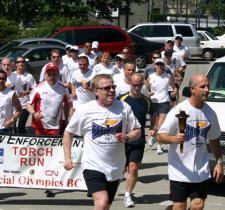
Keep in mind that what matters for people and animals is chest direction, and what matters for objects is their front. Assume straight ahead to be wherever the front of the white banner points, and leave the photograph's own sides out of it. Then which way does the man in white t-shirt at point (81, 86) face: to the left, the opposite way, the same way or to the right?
the same way

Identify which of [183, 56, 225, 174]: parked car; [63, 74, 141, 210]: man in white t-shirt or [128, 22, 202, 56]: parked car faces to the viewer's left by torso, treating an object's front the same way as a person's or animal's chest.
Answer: [128, 22, 202, 56]: parked car

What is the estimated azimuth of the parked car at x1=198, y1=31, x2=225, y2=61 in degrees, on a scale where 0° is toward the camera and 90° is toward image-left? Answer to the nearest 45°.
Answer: approximately 315°

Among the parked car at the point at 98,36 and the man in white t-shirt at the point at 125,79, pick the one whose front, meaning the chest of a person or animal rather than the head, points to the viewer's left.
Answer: the parked car

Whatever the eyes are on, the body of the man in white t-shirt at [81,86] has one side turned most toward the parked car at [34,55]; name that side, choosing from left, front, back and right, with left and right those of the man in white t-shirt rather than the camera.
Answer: back

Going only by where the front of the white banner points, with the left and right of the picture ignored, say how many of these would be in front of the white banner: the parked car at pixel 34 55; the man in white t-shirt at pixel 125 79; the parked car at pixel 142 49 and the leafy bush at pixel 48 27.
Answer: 0

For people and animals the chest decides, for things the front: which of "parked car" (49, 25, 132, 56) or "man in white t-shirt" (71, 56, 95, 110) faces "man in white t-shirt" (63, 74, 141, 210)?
"man in white t-shirt" (71, 56, 95, 110)

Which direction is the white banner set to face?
toward the camera

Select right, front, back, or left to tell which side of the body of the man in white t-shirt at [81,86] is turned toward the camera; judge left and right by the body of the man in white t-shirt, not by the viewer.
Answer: front

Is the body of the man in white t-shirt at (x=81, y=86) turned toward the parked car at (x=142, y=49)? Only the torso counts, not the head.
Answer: no

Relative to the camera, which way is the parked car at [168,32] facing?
to the viewer's left

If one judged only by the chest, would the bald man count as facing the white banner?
no

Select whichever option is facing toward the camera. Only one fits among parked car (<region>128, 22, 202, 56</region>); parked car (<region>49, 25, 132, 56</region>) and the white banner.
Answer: the white banner

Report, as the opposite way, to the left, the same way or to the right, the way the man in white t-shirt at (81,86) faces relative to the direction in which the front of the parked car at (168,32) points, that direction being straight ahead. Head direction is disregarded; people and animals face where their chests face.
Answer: to the left

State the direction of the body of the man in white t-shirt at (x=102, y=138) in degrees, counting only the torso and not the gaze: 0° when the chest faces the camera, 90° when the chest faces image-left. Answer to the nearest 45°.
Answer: approximately 315°

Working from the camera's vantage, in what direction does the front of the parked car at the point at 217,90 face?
facing the viewer
